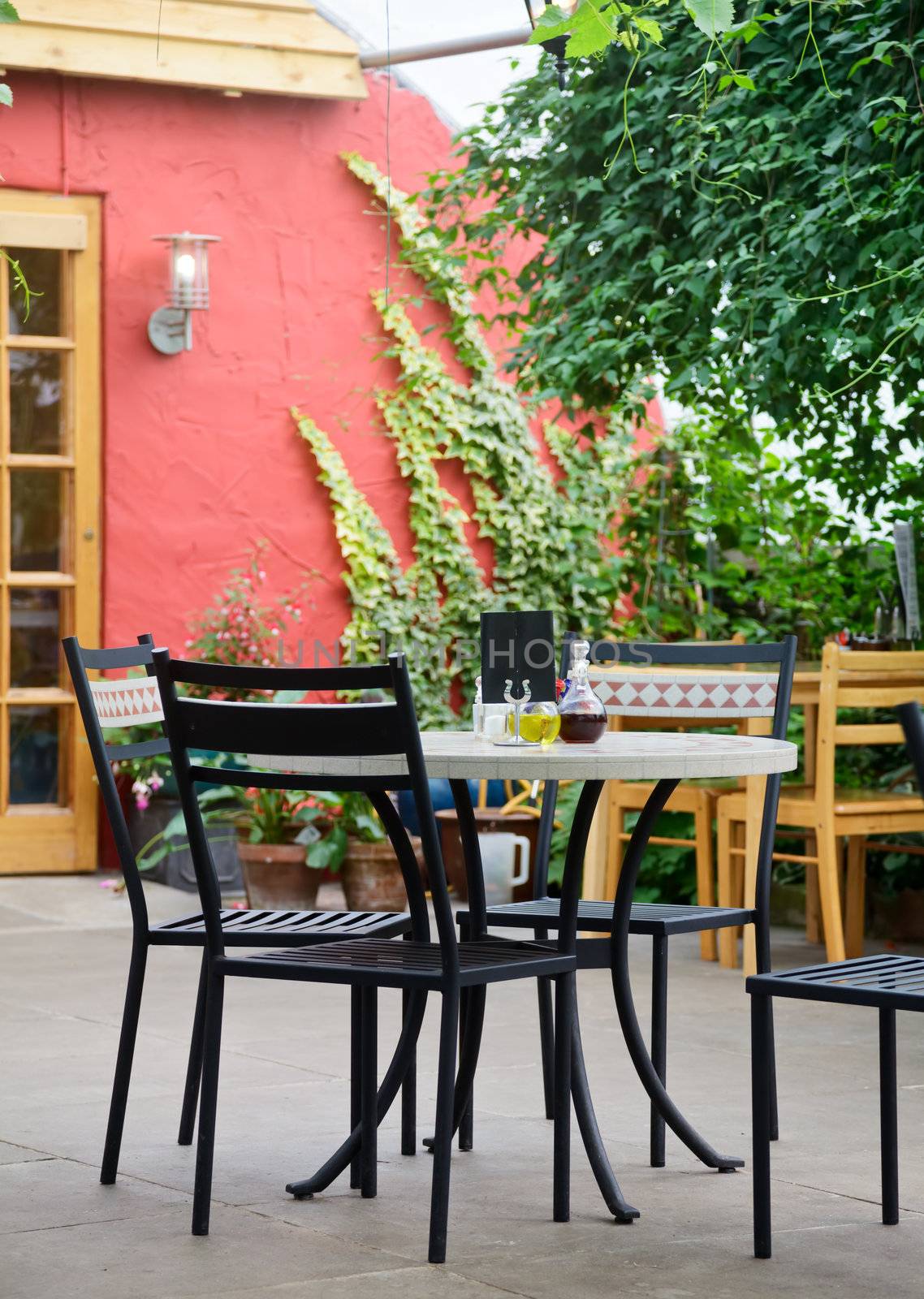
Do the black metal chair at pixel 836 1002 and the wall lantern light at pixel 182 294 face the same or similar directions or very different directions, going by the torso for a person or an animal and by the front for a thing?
very different directions

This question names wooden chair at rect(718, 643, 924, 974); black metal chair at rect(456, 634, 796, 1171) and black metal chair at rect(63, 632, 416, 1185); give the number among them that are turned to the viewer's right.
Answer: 1

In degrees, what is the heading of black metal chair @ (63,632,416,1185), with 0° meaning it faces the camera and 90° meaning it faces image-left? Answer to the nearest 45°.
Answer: approximately 270°

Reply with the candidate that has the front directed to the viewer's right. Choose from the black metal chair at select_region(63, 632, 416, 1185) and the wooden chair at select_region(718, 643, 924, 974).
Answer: the black metal chair

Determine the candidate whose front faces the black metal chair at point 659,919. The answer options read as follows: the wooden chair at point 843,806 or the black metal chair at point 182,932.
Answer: the black metal chair at point 182,932

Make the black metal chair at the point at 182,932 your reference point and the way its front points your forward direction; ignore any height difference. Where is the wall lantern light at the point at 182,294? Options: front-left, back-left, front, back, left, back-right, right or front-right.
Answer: left

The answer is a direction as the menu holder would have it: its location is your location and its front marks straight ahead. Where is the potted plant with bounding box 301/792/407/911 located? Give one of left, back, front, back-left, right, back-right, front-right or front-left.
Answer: back

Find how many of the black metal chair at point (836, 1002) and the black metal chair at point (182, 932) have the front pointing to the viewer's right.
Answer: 1

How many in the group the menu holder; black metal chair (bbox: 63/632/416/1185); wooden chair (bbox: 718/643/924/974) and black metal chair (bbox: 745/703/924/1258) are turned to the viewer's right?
1

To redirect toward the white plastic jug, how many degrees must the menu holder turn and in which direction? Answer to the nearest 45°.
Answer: approximately 180°

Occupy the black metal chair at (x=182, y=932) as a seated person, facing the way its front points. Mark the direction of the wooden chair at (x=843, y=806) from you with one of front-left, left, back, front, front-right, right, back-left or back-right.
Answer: front-left

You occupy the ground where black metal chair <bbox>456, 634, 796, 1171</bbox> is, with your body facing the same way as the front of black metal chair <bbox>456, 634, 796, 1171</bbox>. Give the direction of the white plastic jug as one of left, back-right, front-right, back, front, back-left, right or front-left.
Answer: back-right

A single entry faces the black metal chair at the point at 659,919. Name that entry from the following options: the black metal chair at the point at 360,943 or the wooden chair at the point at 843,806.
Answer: the black metal chair at the point at 360,943
